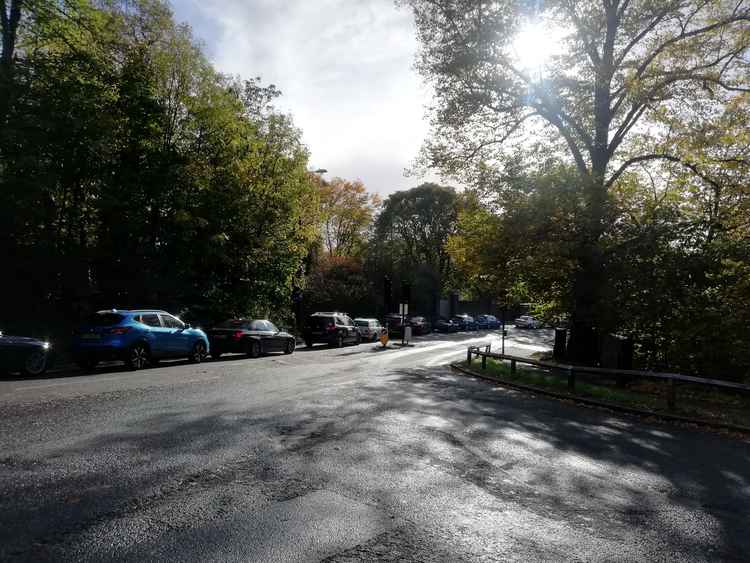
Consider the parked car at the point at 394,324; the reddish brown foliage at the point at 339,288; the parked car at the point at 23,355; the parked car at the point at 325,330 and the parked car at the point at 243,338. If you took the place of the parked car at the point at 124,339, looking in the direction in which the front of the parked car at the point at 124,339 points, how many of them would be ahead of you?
4

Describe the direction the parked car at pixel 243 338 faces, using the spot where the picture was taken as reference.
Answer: facing away from the viewer and to the right of the viewer

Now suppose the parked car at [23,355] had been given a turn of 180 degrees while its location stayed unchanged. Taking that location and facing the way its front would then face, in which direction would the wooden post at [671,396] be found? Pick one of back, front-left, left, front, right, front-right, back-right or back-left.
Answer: back-left

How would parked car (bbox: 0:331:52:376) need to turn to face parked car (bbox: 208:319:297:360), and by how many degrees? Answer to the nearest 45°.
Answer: approximately 45° to its left

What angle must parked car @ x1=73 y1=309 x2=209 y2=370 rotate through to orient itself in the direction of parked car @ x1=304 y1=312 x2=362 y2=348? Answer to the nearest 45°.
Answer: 0° — it already faces it

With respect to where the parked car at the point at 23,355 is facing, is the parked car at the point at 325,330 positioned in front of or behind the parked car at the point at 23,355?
in front

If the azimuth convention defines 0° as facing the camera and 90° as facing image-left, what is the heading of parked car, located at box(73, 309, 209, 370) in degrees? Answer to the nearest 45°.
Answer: approximately 225°

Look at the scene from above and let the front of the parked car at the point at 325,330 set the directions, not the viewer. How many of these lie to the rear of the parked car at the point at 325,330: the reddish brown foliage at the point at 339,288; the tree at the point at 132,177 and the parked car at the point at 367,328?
1

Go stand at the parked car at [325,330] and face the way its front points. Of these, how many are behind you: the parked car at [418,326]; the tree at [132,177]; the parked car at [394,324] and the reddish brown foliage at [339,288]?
1

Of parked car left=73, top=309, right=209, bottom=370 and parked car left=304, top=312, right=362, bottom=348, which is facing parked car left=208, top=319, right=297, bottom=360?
parked car left=73, top=309, right=209, bottom=370

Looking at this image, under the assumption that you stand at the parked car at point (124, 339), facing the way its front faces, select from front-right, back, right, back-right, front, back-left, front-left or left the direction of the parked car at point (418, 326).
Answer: front

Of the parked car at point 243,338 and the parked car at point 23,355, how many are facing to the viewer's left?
0

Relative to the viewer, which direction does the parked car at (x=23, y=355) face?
to the viewer's right

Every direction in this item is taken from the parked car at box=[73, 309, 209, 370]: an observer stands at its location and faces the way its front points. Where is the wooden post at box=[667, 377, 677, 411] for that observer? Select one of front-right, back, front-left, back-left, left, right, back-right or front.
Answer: right

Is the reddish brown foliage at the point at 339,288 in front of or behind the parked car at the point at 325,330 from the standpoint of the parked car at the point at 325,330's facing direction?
in front

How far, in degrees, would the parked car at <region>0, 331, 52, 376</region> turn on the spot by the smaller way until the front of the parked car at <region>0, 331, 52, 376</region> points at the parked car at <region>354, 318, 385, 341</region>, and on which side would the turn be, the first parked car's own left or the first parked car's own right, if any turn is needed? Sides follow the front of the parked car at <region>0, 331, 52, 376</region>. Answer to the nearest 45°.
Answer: approximately 45° to the first parked car's own left

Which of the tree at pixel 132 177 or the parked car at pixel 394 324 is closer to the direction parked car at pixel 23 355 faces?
the parked car
